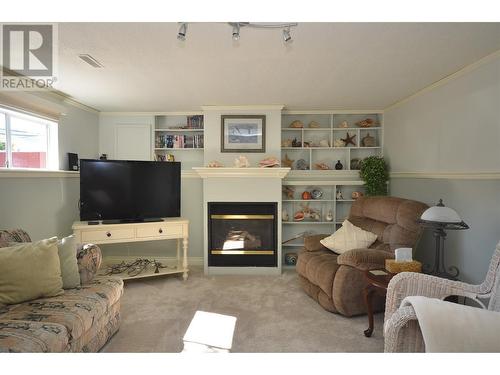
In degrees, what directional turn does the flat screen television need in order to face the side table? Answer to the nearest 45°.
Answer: approximately 45° to its left

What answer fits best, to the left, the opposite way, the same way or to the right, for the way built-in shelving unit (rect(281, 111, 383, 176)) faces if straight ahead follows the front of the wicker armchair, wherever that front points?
to the left

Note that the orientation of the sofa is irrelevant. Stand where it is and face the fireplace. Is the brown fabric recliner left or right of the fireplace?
right

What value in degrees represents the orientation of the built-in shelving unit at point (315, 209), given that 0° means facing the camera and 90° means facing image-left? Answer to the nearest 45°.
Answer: approximately 0°

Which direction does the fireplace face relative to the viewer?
toward the camera

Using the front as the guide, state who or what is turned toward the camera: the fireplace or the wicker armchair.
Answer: the fireplace

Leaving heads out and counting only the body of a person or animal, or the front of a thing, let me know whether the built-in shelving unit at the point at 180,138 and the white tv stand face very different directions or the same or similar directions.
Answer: same or similar directions

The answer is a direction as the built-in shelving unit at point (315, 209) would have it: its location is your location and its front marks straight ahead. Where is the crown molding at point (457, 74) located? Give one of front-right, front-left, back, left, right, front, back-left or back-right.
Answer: front-left

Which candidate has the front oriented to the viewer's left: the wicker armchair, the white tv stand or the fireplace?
the wicker armchair

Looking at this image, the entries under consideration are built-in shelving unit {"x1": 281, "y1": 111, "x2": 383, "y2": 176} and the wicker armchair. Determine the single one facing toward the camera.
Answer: the built-in shelving unit

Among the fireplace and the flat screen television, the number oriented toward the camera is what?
2

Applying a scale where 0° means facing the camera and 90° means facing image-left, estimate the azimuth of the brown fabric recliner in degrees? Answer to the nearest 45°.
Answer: approximately 45°

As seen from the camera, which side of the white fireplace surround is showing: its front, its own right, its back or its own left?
front

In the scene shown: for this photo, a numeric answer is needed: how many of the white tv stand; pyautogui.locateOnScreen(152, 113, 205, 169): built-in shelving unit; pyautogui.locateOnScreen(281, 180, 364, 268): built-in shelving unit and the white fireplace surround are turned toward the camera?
4

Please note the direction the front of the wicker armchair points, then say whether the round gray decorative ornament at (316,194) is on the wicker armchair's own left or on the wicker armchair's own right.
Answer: on the wicker armchair's own right

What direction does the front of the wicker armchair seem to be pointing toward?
to the viewer's left
